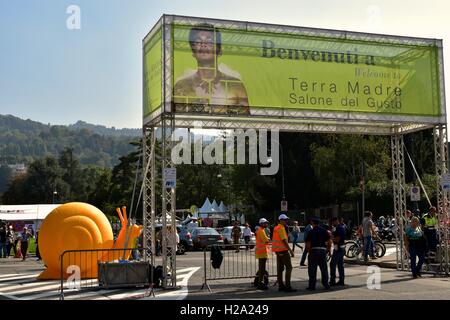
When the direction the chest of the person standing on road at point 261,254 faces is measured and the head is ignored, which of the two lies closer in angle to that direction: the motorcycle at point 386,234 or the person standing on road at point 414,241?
the person standing on road

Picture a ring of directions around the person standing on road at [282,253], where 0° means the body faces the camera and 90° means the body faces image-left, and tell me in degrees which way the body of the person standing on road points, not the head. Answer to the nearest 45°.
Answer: approximately 270°

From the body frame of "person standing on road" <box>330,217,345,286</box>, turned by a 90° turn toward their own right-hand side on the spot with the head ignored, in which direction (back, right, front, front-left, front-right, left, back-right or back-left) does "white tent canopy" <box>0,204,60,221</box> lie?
front-left

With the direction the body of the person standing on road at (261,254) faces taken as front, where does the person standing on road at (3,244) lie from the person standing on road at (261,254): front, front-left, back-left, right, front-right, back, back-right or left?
back-left

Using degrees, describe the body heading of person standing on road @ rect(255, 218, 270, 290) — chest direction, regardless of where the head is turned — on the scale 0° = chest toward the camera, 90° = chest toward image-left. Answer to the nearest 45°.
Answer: approximately 270°
